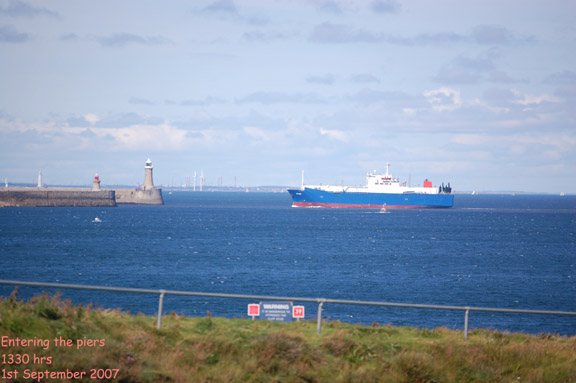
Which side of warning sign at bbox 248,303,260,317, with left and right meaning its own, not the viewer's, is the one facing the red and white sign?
left

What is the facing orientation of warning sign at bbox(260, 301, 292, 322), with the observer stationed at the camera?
facing the viewer

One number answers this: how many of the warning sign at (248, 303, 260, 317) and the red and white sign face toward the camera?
2

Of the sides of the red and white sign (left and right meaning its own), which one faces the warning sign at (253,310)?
right

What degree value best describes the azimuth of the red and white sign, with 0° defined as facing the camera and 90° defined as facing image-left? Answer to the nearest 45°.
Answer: approximately 0°

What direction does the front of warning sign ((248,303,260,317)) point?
toward the camera
